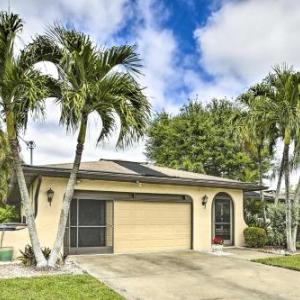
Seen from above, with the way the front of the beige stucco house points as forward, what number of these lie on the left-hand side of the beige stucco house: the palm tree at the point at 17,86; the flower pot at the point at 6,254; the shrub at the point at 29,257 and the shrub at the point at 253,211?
1

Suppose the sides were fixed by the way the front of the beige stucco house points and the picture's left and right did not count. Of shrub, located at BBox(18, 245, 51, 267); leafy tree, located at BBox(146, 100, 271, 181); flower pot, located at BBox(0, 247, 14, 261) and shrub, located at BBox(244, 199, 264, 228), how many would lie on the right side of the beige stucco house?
2

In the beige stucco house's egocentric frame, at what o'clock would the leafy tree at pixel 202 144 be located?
The leafy tree is roughly at 8 o'clock from the beige stucco house.

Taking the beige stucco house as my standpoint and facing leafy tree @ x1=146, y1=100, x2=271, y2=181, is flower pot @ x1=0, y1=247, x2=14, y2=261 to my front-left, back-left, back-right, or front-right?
back-left

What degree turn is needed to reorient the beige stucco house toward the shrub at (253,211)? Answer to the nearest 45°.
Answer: approximately 90° to its left

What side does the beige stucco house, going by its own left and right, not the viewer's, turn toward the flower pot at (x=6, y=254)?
right

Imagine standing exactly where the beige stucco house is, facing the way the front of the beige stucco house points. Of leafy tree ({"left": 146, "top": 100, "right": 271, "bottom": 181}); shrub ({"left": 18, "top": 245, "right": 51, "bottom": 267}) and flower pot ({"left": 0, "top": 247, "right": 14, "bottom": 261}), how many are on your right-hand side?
2

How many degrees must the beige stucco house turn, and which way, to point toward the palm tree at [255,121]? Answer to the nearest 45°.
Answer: approximately 45° to its left

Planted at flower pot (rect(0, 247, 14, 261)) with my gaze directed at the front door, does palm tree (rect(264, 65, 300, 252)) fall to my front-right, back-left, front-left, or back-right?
front-right

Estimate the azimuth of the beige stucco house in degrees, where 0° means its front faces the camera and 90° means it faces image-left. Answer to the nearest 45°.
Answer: approximately 315°

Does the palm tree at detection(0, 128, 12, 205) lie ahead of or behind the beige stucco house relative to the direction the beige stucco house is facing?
behind

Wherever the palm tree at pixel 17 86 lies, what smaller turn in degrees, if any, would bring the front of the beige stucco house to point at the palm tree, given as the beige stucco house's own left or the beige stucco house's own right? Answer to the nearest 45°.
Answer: approximately 90° to the beige stucco house's own right

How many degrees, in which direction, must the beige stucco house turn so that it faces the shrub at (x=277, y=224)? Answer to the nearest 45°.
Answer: approximately 45° to its left

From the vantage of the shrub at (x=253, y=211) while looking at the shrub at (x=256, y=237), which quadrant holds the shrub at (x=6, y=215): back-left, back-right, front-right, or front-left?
front-right
